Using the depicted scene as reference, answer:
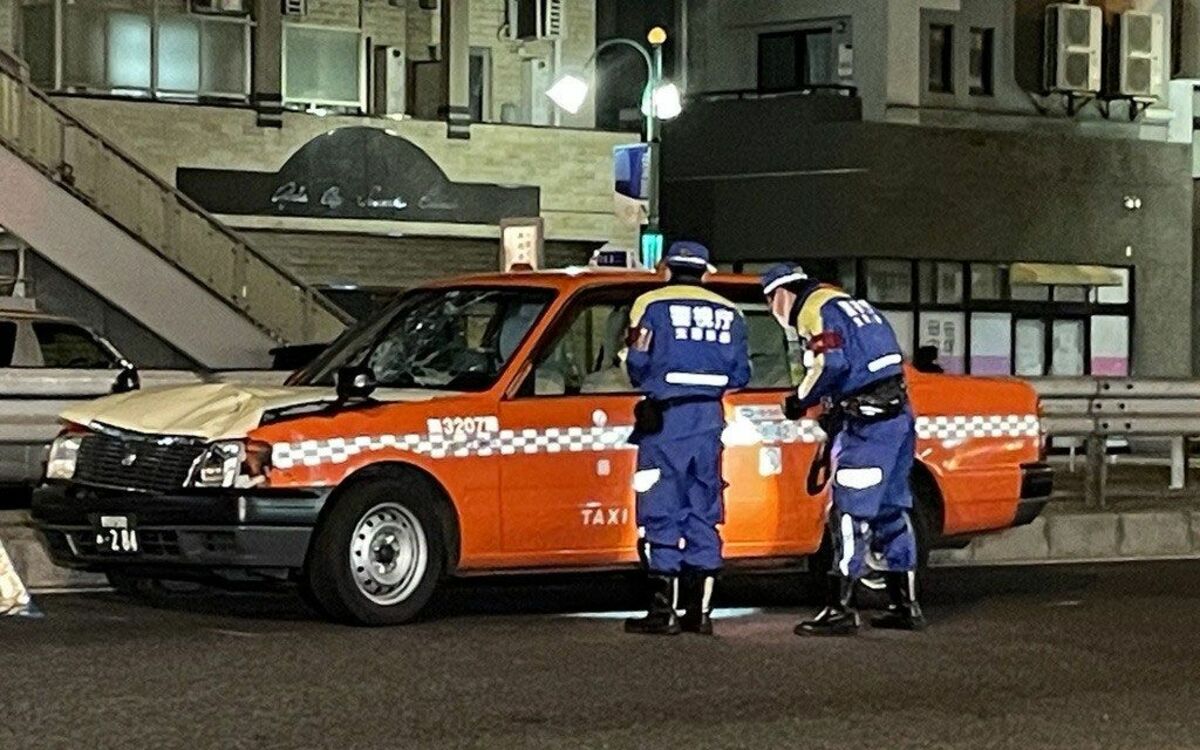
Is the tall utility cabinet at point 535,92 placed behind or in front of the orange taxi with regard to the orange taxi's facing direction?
behind

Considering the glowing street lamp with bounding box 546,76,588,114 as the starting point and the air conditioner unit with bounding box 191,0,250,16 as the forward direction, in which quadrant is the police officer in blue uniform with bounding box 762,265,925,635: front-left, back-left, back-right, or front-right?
back-left

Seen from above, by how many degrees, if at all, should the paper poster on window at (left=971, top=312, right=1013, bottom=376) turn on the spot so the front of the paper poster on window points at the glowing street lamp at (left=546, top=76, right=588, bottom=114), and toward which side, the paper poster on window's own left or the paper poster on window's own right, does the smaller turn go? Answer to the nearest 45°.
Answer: approximately 45° to the paper poster on window's own right

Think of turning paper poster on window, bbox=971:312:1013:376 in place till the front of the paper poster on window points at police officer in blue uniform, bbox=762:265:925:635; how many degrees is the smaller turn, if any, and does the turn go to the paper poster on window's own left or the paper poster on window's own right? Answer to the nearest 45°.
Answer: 0° — it already faces them

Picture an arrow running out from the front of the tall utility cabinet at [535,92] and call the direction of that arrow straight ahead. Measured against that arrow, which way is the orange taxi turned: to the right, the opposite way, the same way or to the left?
to the right

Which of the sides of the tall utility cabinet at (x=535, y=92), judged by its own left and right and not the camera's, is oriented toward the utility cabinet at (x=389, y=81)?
right

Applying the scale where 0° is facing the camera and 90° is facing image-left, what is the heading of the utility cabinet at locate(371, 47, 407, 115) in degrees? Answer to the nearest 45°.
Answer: approximately 315°

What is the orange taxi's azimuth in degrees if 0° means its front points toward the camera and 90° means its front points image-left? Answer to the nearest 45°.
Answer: approximately 45°

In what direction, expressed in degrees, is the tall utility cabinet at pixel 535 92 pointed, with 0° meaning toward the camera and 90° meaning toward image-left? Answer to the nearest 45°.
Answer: approximately 315°

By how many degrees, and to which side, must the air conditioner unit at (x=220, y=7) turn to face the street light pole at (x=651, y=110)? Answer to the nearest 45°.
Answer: approximately 45° to its left

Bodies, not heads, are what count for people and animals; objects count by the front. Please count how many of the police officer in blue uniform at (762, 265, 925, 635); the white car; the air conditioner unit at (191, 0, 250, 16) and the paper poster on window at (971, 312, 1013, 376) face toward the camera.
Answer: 2

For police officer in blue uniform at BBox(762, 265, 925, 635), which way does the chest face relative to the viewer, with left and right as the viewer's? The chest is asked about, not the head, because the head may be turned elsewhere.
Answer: facing away from the viewer and to the left of the viewer

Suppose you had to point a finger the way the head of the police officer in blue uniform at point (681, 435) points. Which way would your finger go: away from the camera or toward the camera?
away from the camera

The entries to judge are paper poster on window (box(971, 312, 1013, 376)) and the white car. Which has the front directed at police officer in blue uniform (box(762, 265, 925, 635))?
the paper poster on window

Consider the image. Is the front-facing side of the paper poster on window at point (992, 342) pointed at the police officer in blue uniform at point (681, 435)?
yes

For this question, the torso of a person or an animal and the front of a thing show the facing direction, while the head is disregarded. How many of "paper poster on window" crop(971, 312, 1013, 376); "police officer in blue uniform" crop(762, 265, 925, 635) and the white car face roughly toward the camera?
1
